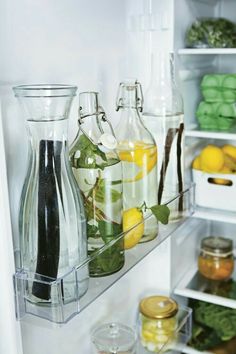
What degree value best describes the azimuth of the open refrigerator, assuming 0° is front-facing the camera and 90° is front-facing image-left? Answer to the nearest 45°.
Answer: approximately 45°
